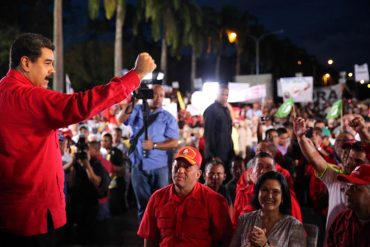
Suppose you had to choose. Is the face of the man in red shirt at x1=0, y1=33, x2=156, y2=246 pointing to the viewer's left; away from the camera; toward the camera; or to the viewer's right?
to the viewer's right

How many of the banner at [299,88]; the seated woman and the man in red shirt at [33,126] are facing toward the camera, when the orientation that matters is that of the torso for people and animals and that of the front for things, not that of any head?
2

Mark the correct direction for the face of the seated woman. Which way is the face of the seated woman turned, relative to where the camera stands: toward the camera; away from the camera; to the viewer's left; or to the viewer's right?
toward the camera

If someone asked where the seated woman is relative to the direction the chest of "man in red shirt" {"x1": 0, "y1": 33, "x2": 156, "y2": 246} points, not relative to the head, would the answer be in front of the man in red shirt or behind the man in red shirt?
in front

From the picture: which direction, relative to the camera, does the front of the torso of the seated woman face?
toward the camera

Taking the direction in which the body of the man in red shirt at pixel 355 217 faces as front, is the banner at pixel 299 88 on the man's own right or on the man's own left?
on the man's own right

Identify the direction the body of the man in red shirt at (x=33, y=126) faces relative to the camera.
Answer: to the viewer's right

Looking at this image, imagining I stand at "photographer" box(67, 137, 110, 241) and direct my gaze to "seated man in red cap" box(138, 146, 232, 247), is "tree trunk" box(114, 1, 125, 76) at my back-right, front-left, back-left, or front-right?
back-left

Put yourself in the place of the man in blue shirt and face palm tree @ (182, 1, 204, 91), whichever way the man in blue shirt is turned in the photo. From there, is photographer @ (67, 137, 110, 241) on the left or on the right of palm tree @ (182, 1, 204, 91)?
left

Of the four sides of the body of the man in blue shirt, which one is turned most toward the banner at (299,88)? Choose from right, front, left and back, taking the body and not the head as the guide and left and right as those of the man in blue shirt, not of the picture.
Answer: back

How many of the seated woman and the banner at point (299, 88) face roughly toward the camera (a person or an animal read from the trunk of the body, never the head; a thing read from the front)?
2

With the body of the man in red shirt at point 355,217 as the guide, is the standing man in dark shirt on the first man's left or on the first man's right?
on the first man's right
